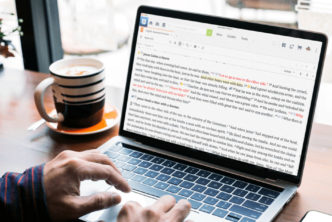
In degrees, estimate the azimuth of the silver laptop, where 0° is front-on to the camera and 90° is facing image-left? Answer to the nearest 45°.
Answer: approximately 45°
